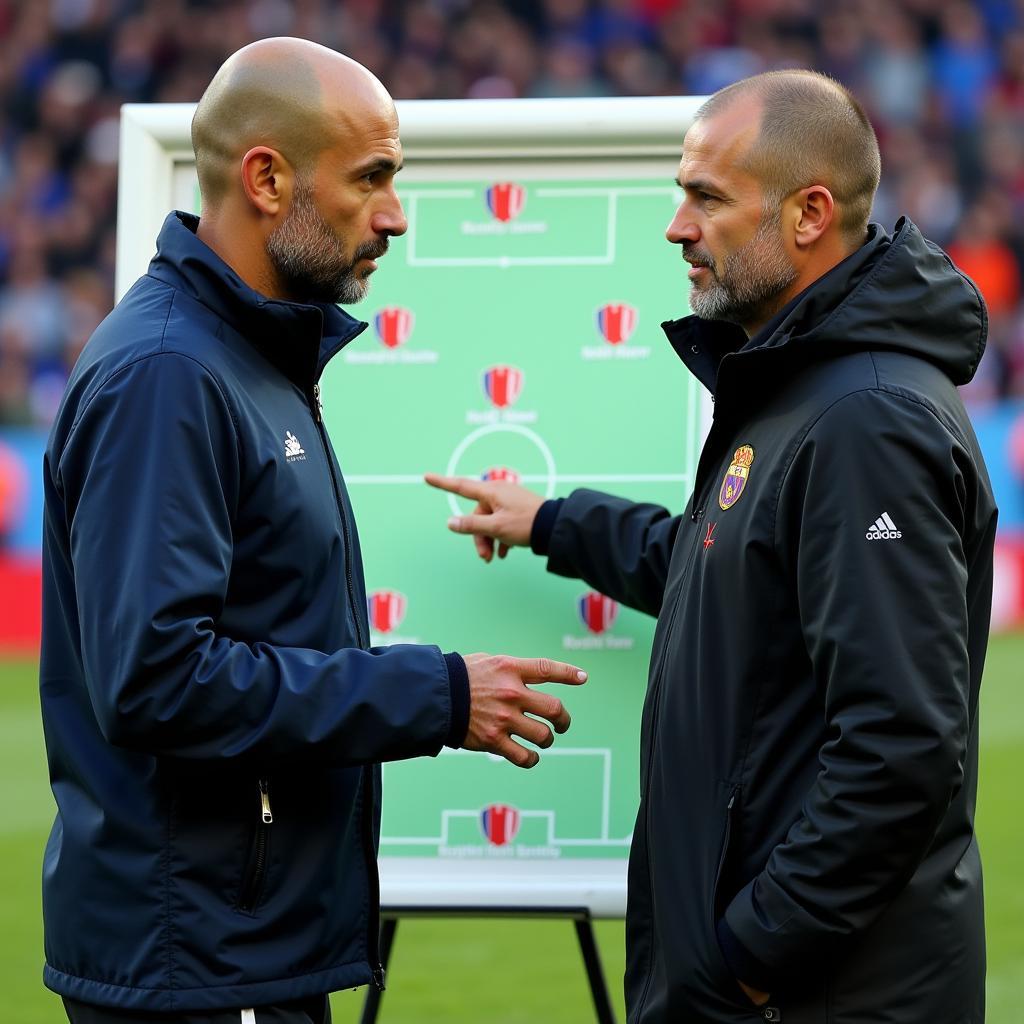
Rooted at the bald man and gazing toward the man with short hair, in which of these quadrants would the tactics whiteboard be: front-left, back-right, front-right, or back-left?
front-left

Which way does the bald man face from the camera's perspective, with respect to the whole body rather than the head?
to the viewer's right

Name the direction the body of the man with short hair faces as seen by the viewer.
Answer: to the viewer's left

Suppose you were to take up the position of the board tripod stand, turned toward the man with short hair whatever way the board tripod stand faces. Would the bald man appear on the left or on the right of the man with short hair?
right

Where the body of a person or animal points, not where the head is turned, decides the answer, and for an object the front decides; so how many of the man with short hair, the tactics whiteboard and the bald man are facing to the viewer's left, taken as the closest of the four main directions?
1

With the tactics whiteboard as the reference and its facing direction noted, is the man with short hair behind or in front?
in front

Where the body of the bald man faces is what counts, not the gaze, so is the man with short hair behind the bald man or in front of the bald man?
in front

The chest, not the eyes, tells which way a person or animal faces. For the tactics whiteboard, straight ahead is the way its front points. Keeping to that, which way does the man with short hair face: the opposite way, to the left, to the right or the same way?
to the right

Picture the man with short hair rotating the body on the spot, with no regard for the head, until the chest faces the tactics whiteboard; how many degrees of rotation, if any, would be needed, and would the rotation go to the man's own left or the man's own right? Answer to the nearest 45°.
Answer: approximately 45° to the man's own right

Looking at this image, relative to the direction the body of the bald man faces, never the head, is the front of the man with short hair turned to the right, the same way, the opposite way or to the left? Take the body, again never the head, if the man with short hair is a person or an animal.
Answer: the opposite way

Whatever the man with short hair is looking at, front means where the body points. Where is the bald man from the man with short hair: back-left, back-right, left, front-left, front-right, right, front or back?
front

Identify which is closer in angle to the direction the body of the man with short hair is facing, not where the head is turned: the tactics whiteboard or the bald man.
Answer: the bald man

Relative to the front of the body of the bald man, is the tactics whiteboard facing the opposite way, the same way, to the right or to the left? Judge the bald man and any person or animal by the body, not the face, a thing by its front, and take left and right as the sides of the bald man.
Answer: to the right

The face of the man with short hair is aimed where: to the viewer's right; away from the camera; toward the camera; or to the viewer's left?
to the viewer's left

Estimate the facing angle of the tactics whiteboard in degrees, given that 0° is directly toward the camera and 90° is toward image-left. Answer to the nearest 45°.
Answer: approximately 0°

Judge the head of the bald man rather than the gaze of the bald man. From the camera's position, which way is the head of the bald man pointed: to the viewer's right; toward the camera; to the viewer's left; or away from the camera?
to the viewer's right

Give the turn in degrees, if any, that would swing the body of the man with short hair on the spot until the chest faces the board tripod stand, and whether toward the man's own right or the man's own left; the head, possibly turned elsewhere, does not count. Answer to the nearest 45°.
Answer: approximately 45° to the man's own right
